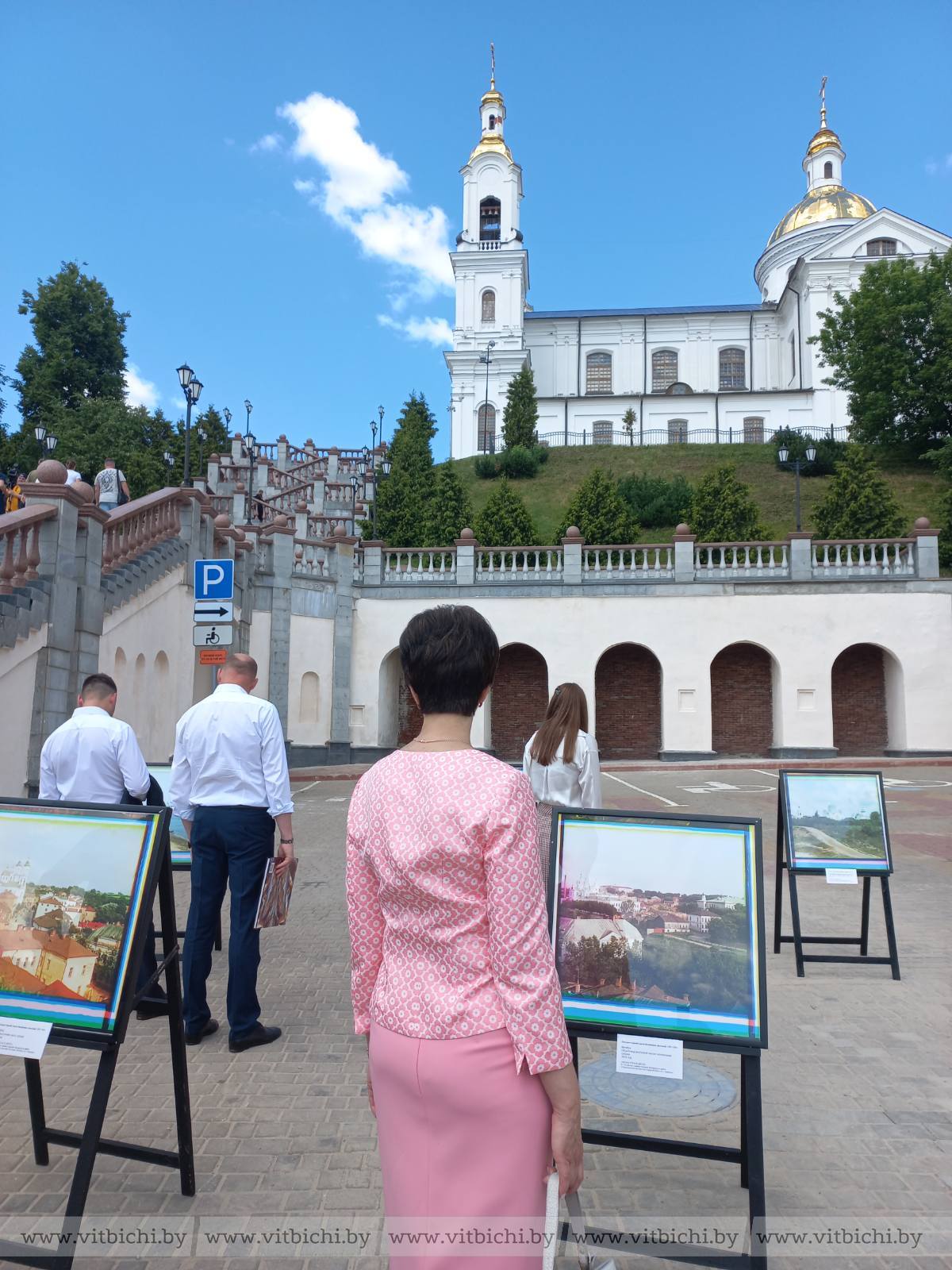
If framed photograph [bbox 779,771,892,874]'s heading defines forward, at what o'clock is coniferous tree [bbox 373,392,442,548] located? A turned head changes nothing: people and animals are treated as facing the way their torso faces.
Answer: The coniferous tree is roughly at 5 o'clock from the framed photograph.

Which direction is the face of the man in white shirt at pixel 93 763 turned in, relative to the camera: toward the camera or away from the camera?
away from the camera

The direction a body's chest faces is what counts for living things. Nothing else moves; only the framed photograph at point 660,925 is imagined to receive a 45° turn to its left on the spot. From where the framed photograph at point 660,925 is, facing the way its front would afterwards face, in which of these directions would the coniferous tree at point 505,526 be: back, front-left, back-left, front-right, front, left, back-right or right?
back-left

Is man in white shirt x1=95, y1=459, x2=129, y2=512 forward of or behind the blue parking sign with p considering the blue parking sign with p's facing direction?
behind

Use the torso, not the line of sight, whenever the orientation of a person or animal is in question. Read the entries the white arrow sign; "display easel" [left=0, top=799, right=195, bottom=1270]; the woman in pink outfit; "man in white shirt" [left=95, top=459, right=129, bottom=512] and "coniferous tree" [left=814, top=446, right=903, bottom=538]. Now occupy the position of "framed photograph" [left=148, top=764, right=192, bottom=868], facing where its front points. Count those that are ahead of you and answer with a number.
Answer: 2

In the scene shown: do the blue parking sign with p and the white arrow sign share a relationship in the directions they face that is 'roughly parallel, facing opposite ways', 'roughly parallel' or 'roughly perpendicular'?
roughly parallel

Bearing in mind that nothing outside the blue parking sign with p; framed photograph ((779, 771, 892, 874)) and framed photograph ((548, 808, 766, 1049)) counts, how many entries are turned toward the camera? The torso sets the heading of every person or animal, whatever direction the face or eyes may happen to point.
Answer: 3

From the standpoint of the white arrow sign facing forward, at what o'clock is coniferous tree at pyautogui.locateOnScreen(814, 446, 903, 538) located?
The coniferous tree is roughly at 8 o'clock from the white arrow sign.

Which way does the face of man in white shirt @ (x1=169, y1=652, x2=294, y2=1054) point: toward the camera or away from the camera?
away from the camera

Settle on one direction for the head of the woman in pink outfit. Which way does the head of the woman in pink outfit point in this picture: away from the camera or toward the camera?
away from the camera

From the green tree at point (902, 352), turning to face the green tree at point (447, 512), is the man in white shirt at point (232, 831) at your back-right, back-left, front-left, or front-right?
front-left

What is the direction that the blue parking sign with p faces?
toward the camera

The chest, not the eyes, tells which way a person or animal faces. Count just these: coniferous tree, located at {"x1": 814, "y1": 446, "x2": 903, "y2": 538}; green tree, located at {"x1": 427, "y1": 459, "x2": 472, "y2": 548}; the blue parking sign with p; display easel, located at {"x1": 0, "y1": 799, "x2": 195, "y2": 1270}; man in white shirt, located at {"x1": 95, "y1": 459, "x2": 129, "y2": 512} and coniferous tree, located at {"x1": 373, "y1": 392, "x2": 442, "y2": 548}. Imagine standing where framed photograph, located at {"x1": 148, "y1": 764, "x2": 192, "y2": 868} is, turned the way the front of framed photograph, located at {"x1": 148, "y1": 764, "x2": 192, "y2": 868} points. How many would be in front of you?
1

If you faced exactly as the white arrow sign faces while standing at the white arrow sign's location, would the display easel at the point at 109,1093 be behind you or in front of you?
in front

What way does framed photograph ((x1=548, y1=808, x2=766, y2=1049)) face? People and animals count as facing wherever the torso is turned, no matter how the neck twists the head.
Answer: toward the camera

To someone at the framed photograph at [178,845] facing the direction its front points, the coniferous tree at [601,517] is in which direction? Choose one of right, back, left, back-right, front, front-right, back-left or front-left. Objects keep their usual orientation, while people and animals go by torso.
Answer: back-left

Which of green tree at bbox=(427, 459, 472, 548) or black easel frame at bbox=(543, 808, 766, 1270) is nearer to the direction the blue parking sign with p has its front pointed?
the black easel frame

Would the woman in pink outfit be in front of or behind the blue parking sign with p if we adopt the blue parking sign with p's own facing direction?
in front
